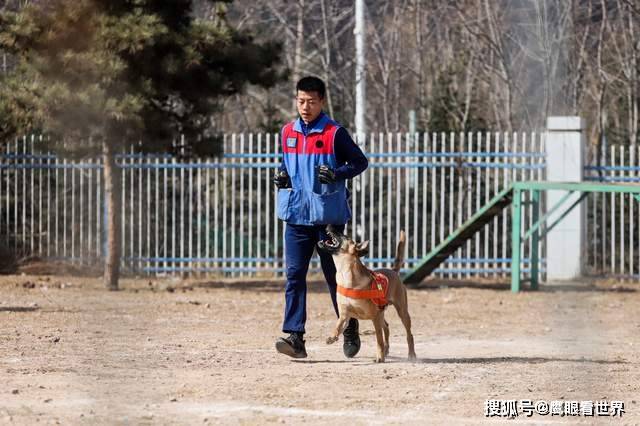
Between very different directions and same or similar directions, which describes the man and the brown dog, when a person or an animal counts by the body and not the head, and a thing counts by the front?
same or similar directions

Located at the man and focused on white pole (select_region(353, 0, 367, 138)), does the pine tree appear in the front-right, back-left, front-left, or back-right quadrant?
front-left

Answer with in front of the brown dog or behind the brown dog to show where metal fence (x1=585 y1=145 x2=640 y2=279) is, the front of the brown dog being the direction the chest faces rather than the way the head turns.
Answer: behind

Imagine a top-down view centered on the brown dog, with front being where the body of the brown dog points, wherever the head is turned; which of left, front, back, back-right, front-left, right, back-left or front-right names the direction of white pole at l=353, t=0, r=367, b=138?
back-right

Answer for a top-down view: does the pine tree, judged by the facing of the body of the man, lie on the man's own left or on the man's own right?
on the man's own right

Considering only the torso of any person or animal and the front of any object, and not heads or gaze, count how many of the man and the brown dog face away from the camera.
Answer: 0

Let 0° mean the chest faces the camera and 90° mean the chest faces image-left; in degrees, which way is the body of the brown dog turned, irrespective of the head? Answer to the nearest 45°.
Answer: approximately 45°

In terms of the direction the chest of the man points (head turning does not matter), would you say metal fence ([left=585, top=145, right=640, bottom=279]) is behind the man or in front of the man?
behind

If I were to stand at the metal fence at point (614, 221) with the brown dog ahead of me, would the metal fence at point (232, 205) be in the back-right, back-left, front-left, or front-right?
front-right

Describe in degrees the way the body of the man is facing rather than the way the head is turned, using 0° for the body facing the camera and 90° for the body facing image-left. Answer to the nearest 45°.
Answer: approximately 45°
